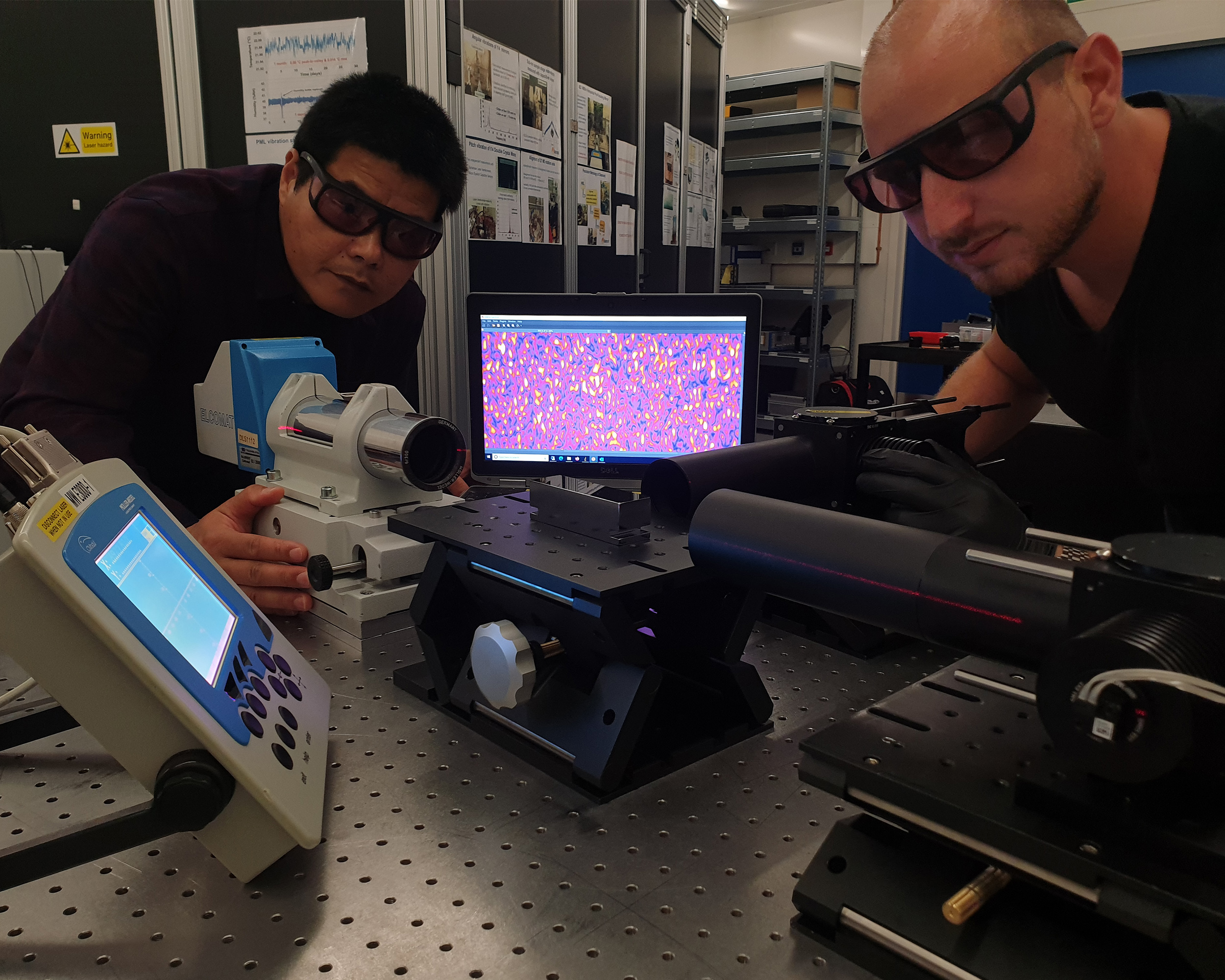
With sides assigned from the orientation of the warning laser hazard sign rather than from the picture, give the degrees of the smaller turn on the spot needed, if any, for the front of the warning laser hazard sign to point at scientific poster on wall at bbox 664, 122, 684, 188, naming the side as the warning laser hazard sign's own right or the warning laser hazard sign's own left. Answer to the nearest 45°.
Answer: approximately 90° to the warning laser hazard sign's own left

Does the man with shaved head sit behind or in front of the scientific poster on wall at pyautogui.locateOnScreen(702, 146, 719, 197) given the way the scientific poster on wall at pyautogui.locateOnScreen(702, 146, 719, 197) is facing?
in front

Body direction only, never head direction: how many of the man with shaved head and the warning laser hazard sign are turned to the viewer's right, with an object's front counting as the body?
0

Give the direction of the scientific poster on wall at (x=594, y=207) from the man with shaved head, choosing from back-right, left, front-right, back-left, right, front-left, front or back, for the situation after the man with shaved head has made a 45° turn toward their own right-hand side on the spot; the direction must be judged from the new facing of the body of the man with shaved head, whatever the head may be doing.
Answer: front-right

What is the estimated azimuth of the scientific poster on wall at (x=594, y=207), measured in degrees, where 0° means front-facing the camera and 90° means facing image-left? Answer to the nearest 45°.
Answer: approximately 315°

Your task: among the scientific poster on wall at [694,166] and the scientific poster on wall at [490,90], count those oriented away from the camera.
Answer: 0

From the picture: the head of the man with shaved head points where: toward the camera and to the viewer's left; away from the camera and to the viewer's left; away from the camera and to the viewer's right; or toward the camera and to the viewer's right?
toward the camera and to the viewer's left
